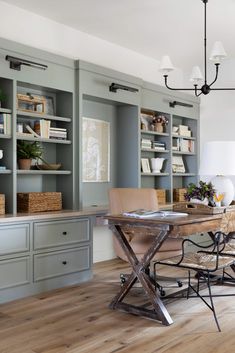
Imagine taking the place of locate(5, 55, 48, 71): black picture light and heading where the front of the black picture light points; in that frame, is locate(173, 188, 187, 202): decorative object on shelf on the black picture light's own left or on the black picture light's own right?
on the black picture light's own left

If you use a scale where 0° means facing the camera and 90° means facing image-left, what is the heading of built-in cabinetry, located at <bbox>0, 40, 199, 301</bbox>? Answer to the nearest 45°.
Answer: approximately 315°

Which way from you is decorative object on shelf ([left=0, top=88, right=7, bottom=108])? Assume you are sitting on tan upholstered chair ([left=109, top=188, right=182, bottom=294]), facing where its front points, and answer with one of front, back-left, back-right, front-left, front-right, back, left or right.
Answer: back-right

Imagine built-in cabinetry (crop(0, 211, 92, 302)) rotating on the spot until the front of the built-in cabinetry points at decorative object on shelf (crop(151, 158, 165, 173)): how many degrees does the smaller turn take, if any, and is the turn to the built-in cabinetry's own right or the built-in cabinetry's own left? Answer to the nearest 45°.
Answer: approximately 90° to the built-in cabinetry's own left

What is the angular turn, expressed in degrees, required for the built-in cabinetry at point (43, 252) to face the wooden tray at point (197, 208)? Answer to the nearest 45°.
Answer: approximately 45° to its left

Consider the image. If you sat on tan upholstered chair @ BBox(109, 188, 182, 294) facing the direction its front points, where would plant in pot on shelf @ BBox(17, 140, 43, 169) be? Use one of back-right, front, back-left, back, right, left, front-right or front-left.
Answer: back-right

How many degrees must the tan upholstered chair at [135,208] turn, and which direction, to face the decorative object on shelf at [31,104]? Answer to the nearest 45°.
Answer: approximately 135° to its right

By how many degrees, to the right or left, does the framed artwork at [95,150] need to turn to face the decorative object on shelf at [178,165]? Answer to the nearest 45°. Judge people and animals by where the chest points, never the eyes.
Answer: approximately 90° to its left

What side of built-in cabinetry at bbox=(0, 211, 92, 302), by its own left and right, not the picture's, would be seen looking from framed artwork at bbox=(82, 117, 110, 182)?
left

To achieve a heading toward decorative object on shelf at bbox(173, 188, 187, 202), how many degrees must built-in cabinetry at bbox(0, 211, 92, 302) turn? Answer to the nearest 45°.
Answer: approximately 90° to its left
